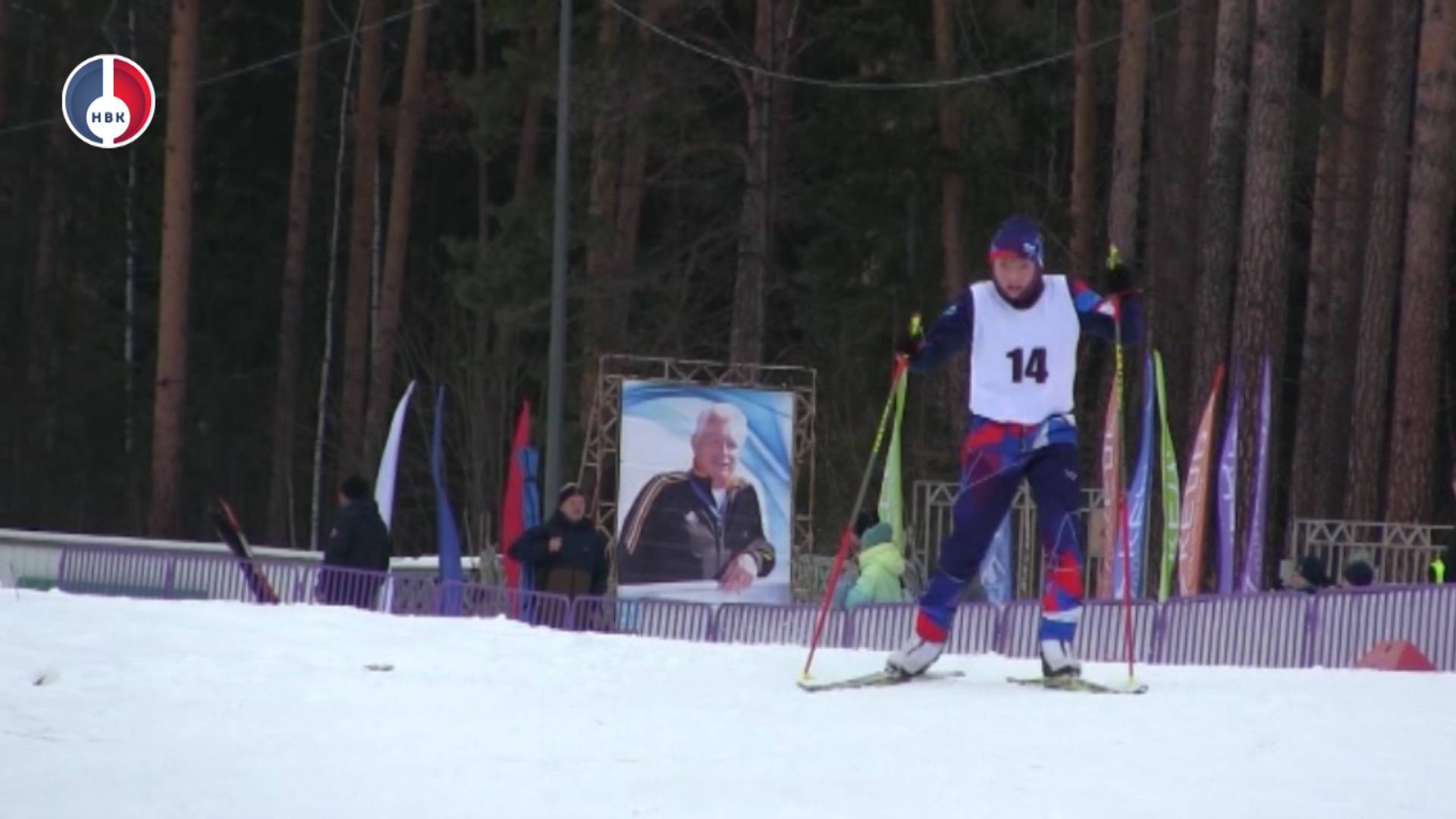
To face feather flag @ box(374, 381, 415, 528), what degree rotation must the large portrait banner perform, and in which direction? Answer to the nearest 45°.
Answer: approximately 90° to its right

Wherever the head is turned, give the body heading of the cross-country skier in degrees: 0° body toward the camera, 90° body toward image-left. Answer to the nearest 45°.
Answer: approximately 0°

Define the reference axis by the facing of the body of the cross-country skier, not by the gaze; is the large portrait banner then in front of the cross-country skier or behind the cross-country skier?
behind

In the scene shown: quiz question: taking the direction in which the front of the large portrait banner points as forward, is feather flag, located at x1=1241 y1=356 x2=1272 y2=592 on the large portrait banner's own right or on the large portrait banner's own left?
on the large portrait banner's own left

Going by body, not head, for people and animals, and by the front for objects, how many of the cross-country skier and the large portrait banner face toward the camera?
2

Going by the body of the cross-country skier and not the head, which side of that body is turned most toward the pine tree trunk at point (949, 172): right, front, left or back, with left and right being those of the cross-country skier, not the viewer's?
back

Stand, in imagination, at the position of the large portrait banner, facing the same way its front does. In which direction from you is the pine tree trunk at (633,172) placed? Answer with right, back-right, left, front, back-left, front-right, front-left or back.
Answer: back

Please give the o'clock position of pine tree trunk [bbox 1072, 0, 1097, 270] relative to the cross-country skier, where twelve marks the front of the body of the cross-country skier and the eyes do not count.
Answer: The pine tree trunk is roughly at 6 o'clock from the cross-country skier.

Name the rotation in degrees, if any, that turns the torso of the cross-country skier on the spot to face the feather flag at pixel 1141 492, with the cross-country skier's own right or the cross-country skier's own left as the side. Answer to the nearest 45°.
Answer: approximately 180°

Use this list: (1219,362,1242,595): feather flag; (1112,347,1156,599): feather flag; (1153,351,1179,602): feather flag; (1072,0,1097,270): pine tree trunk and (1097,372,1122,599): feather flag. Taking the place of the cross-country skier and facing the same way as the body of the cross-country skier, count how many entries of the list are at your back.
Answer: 5

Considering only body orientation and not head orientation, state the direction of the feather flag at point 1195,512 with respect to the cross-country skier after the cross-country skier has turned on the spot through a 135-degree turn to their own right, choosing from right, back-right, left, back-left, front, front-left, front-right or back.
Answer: front-right
